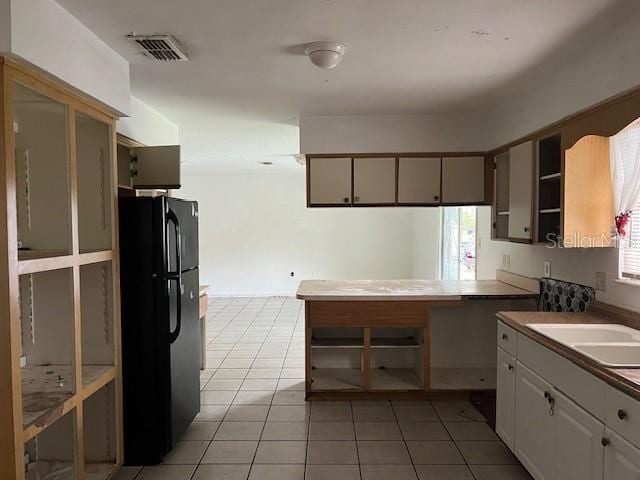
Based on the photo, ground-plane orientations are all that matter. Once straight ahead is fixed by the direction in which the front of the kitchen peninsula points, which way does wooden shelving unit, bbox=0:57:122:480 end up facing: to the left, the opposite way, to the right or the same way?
to the left

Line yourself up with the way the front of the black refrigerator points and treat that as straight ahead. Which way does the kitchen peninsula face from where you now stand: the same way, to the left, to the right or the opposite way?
to the right

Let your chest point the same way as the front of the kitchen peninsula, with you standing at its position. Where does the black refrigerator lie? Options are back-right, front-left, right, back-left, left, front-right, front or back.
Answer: front-right

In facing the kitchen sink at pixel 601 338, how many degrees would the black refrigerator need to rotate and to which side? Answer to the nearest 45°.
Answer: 0° — it already faces it

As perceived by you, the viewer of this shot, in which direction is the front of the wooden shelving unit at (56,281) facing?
facing the viewer and to the right of the viewer

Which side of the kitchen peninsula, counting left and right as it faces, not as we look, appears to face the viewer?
front

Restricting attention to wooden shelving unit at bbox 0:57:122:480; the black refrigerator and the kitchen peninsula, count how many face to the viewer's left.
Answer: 0

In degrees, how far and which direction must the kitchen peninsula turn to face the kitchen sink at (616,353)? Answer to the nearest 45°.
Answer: approximately 45° to its left

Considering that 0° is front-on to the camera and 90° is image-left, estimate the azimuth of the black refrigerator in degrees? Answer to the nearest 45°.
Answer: approximately 315°

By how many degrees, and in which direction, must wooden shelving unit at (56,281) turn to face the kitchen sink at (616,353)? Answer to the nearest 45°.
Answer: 0° — it already faces it

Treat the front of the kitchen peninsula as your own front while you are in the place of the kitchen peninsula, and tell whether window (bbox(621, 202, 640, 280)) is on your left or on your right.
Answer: on your left
